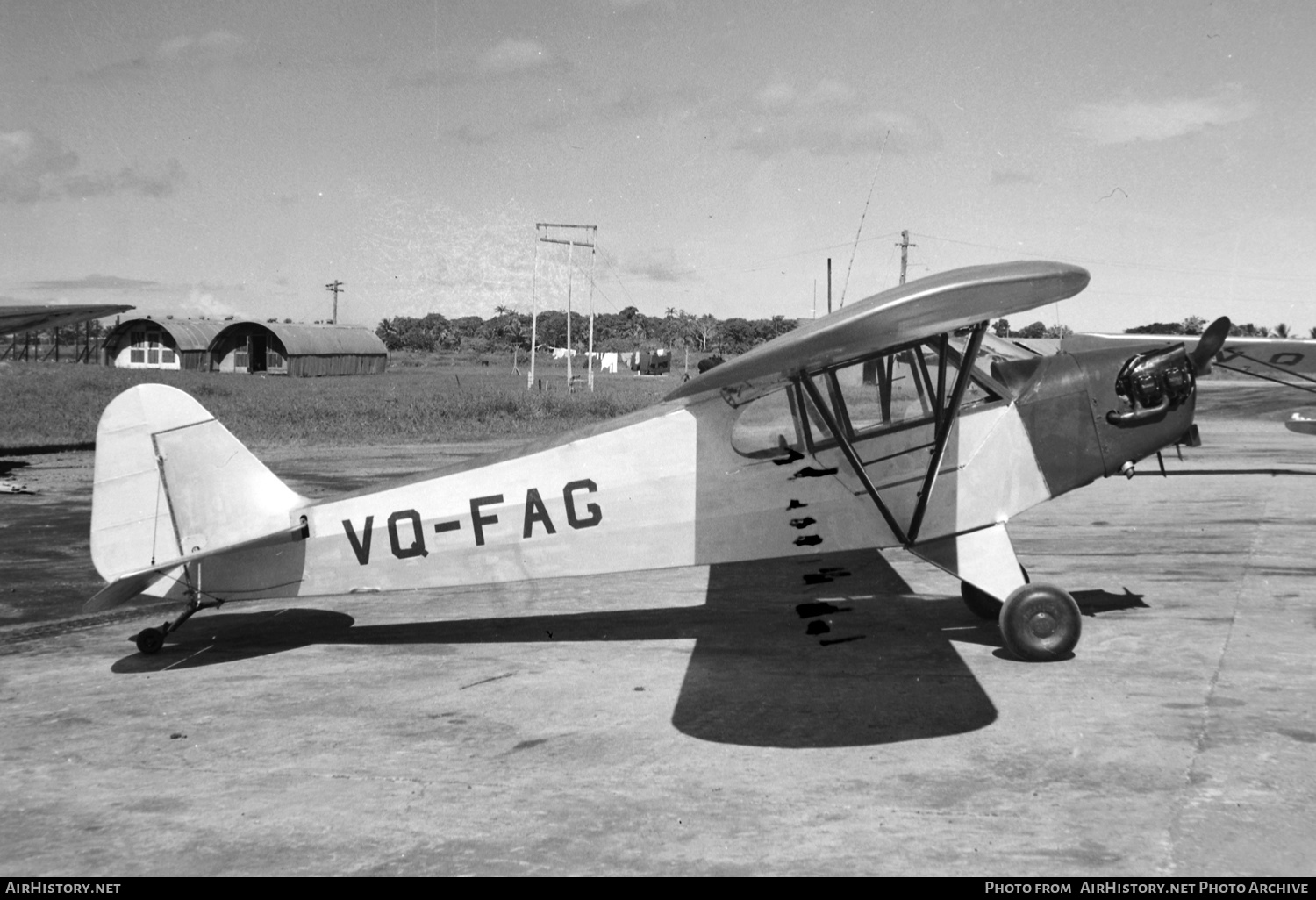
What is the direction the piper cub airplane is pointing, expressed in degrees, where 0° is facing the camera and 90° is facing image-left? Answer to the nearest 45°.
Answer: approximately 270°
